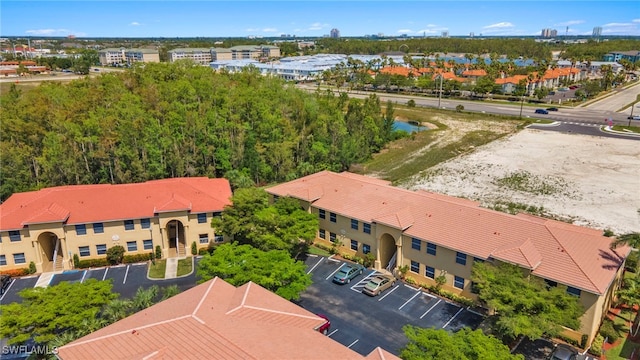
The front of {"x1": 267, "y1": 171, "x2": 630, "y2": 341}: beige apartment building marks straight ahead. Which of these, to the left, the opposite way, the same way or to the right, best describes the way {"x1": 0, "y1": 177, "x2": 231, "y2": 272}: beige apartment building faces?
to the left

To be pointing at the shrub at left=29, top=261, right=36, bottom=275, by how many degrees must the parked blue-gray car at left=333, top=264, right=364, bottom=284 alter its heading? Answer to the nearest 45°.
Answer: approximately 135° to its left

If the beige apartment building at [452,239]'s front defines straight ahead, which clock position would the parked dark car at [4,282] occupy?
The parked dark car is roughly at 1 o'clock from the beige apartment building.

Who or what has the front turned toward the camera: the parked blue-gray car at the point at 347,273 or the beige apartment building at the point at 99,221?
the beige apartment building

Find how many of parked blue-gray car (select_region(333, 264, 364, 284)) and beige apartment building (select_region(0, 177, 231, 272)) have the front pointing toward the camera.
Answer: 1

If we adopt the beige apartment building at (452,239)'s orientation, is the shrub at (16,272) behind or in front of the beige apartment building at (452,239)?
in front

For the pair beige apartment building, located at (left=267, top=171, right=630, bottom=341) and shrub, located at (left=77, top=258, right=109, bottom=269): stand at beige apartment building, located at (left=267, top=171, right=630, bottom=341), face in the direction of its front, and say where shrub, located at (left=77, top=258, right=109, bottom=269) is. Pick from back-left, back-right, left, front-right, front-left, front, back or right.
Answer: front-right

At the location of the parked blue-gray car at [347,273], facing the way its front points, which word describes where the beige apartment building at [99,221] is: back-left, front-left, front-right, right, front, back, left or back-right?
back-left

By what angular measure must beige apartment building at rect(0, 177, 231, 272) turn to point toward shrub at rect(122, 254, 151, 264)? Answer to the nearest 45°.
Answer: approximately 45° to its left

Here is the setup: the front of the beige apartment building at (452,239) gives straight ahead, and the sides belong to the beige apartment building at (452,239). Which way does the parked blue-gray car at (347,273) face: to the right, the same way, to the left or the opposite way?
the opposite way

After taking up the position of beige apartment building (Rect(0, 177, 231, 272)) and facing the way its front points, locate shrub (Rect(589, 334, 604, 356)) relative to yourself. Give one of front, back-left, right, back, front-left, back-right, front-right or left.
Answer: front-left

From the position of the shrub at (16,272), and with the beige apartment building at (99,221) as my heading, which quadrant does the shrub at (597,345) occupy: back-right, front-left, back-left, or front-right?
front-right

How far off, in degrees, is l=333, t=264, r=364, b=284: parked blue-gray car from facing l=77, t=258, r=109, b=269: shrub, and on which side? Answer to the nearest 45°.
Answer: approximately 135° to its left

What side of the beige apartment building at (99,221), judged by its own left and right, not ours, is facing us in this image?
front

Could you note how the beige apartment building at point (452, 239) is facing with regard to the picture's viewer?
facing the viewer and to the left of the viewer

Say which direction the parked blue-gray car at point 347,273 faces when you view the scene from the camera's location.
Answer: facing away from the viewer and to the right of the viewer
